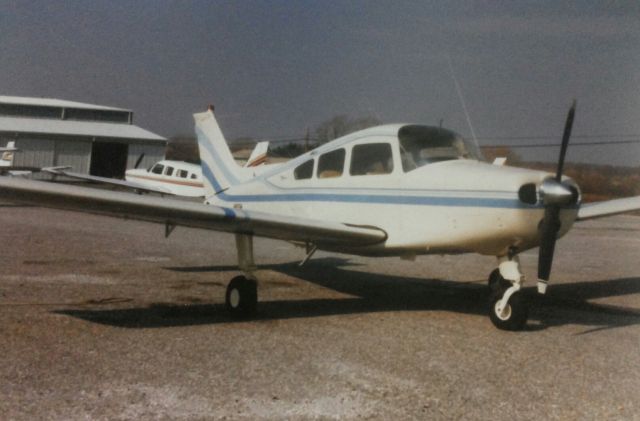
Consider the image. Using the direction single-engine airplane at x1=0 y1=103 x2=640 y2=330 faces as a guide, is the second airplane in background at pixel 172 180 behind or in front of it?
behind

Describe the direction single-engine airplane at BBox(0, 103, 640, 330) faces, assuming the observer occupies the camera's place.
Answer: facing the viewer and to the right of the viewer
